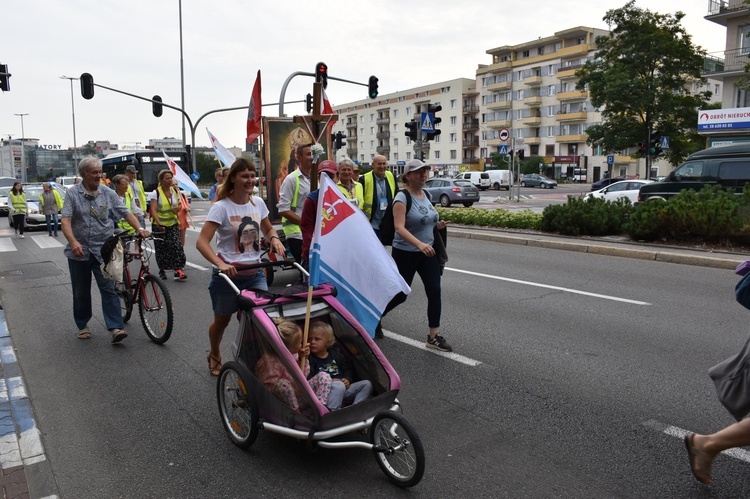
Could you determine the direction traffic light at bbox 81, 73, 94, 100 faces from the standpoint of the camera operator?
facing away from the viewer

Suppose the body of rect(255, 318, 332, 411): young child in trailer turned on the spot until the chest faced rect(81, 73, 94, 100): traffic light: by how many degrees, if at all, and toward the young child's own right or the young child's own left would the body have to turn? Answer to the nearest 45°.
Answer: approximately 135° to the young child's own left

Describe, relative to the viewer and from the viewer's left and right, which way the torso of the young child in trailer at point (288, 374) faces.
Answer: facing the viewer and to the right of the viewer

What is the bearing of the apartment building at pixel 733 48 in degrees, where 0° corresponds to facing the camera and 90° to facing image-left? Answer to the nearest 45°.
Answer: approximately 45°

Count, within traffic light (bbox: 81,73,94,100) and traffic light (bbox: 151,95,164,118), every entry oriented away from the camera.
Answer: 2

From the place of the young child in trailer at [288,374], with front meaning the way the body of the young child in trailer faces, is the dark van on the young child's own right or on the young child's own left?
on the young child's own left

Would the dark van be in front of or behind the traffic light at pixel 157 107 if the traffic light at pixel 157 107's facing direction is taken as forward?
behind
